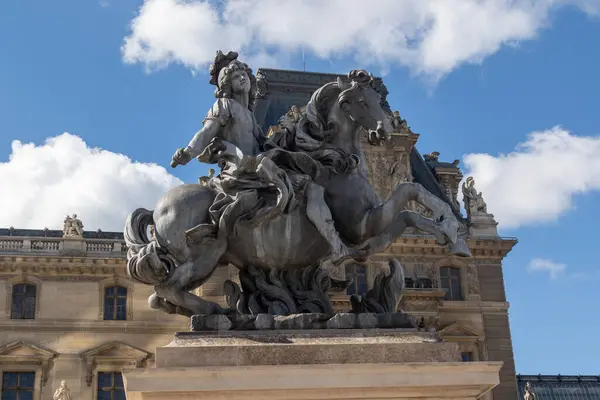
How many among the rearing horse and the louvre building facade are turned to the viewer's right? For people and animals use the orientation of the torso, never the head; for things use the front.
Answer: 1

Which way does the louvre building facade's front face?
toward the camera

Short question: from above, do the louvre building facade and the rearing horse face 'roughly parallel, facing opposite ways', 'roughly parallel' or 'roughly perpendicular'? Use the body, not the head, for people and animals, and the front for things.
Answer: roughly perpendicular

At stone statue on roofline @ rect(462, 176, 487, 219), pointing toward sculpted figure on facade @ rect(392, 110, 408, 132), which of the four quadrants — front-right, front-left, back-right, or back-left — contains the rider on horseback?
front-left

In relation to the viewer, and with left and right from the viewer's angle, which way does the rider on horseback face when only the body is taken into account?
facing the viewer and to the right of the viewer

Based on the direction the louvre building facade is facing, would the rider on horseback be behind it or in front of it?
in front

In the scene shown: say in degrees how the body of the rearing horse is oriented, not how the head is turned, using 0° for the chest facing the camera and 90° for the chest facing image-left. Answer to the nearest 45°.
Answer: approximately 270°

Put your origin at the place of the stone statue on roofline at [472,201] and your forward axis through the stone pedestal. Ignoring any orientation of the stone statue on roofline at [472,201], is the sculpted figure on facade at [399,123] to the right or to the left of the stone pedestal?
right

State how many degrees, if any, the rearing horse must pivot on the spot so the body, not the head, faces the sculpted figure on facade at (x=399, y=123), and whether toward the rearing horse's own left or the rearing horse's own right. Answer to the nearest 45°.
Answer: approximately 90° to the rearing horse's own left

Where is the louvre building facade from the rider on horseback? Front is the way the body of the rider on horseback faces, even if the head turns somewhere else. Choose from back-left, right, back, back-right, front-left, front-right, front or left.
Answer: back-left

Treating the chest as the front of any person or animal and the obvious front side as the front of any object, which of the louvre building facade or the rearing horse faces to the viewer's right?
the rearing horse
